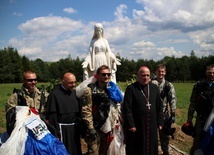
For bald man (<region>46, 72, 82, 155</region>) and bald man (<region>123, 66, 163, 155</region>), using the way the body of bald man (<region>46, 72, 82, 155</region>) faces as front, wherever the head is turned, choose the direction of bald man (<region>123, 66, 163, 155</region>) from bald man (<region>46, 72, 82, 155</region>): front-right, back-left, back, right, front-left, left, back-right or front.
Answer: front-left

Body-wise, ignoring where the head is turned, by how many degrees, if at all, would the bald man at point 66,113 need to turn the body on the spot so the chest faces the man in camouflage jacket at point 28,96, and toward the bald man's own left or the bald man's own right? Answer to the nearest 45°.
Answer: approximately 135° to the bald man's own right

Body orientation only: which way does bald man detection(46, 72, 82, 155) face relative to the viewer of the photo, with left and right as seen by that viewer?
facing the viewer and to the right of the viewer
